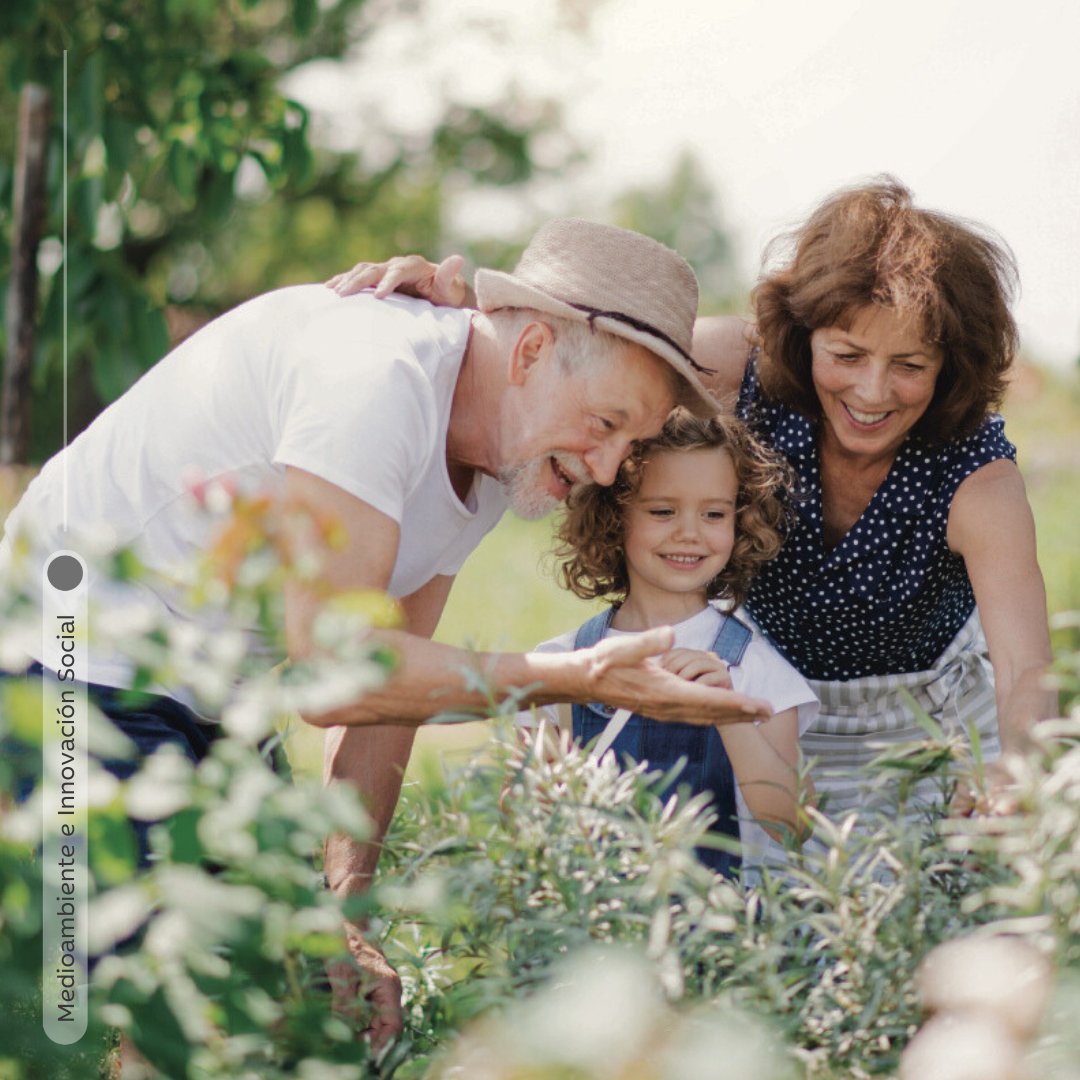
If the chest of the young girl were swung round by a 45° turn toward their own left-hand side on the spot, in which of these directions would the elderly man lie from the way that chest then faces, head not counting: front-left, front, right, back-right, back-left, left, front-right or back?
right

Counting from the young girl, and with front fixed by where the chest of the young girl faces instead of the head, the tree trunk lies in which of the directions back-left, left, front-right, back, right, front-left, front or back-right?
back-right

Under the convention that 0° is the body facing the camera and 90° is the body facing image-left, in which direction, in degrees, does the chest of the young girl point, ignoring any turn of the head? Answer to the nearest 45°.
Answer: approximately 0°
